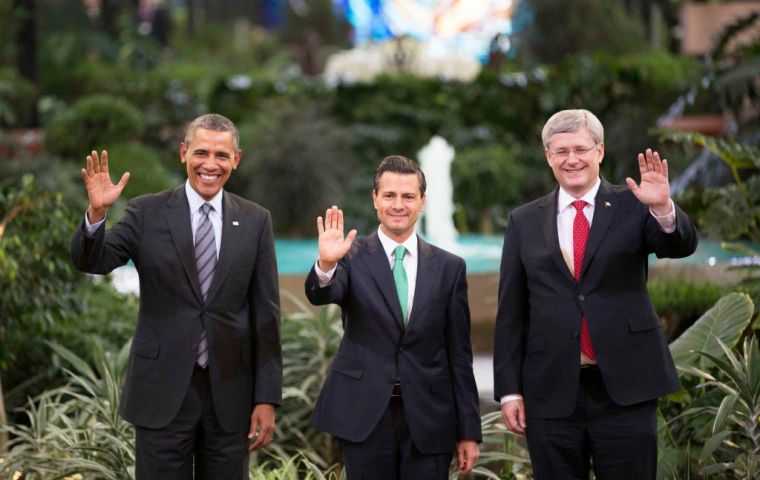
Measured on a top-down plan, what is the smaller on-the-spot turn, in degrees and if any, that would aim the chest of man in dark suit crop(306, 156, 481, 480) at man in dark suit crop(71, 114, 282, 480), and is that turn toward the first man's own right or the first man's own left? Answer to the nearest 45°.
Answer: approximately 90° to the first man's own right

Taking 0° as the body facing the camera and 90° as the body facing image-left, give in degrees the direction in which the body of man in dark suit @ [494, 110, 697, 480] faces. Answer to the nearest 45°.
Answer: approximately 0°

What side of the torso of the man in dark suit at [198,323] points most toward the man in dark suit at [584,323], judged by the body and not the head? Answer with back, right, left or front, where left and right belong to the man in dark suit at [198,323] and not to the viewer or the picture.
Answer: left

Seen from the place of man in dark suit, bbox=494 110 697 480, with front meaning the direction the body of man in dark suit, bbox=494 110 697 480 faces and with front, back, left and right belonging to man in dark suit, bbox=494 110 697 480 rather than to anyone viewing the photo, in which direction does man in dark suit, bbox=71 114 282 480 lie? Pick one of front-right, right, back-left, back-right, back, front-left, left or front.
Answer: right

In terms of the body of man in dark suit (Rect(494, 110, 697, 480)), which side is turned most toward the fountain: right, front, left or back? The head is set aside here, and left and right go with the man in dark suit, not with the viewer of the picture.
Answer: back

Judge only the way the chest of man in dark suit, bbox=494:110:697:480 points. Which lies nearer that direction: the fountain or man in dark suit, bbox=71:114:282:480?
the man in dark suit

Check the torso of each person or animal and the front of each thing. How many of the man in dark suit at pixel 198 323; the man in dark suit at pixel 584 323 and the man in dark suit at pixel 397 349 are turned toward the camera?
3

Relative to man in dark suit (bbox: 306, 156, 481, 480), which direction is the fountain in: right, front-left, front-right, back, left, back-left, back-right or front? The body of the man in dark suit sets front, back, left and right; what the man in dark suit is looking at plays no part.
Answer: back

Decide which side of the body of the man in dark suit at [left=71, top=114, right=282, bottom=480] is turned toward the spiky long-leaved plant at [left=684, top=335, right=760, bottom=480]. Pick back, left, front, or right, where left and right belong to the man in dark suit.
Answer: left

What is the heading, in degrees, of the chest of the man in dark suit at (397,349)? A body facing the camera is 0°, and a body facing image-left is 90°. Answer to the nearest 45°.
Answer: approximately 0°

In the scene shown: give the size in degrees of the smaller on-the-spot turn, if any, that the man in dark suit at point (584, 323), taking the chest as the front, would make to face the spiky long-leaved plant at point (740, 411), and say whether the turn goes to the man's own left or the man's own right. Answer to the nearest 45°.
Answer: approximately 135° to the man's own left
